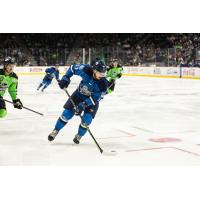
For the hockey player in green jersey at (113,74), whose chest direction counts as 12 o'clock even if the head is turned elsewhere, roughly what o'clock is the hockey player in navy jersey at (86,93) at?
The hockey player in navy jersey is roughly at 12 o'clock from the hockey player in green jersey.

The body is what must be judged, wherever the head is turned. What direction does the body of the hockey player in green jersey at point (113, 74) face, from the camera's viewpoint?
toward the camera

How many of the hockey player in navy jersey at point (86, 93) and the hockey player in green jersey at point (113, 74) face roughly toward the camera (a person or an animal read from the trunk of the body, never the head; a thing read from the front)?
2

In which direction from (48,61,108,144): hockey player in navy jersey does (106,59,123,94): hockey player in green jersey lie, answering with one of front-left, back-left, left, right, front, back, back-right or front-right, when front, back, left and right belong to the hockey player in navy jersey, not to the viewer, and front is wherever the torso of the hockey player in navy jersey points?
back

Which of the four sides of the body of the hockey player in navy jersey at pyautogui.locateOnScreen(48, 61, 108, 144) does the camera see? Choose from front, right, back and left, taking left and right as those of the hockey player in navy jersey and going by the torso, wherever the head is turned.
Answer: front
